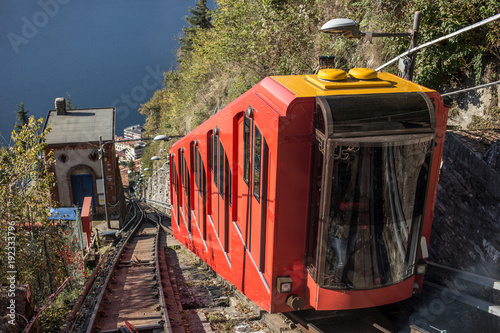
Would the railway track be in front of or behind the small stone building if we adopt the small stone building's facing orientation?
in front

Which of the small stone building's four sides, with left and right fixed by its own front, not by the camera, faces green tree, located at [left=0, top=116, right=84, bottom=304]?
front

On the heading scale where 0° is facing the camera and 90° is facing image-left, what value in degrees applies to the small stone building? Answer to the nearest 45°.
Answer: approximately 0°

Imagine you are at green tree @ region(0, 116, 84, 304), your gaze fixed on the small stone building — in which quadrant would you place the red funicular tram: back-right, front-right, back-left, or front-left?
back-right

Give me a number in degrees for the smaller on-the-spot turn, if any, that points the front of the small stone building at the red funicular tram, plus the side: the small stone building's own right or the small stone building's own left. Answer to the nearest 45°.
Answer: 0° — it already faces it

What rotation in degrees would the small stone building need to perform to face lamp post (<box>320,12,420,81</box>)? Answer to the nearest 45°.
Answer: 0° — it already faces it
